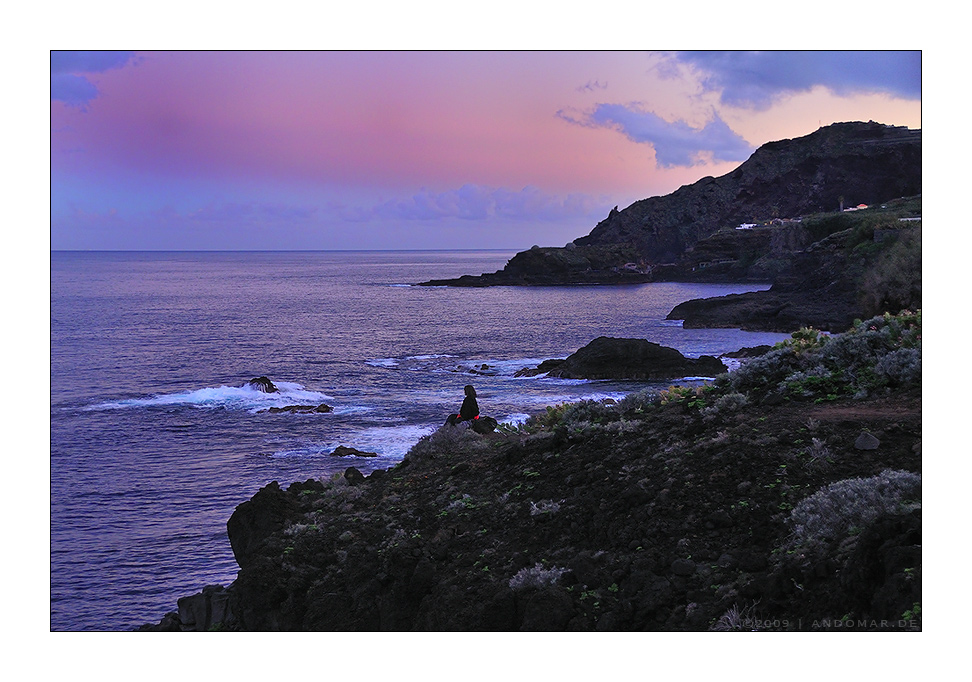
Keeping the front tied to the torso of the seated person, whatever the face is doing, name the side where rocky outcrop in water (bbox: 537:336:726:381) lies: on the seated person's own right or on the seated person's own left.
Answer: on the seated person's own right
